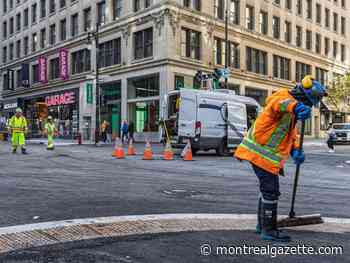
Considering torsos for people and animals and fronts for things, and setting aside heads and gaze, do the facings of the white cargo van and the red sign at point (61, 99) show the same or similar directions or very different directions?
very different directions

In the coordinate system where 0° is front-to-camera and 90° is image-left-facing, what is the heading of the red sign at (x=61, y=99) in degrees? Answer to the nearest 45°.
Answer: approximately 45°

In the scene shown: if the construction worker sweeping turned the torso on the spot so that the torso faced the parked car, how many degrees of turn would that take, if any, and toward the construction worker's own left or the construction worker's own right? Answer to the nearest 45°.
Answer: approximately 90° to the construction worker's own left

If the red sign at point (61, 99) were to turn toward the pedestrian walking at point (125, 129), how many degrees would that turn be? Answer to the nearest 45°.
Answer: approximately 45° to its left

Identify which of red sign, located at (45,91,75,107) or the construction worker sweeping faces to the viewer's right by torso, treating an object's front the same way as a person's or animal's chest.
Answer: the construction worker sweeping

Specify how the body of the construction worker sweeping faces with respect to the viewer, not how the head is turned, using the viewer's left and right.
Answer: facing to the right of the viewer

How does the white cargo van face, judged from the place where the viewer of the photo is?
facing away from the viewer and to the right of the viewer

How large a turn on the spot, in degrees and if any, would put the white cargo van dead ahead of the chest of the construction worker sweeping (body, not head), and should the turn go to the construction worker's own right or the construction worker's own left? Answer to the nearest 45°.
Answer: approximately 90° to the construction worker's own left

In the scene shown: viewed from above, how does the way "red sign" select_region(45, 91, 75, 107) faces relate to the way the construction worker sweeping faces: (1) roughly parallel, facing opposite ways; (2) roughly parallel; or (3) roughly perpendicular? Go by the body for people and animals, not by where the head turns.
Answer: roughly perpendicular

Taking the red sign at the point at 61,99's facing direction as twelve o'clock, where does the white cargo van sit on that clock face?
The white cargo van is roughly at 10 o'clock from the red sign.
